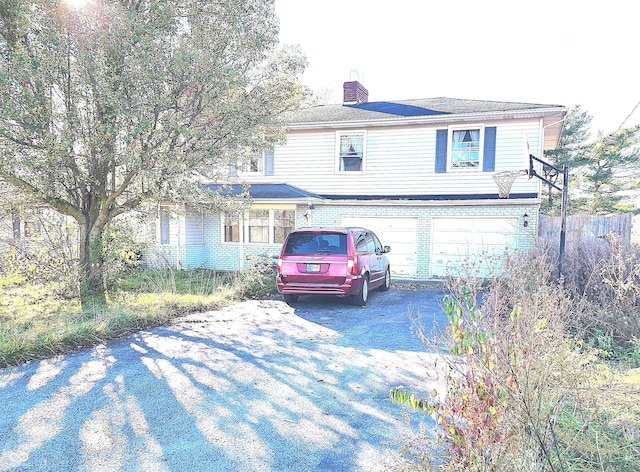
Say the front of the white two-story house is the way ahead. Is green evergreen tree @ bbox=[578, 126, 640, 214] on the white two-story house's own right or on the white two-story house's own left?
on the white two-story house's own left

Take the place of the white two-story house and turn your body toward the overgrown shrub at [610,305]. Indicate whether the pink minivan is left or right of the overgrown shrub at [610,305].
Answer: right

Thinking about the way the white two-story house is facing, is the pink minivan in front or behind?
in front

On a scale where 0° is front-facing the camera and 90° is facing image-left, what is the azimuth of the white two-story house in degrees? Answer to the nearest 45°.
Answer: approximately 0°

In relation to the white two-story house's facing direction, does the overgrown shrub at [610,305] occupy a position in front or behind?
in front

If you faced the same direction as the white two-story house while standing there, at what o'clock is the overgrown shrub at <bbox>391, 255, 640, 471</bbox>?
The overgrown shrub is roughly at 12 o'clock from the white two-story house.

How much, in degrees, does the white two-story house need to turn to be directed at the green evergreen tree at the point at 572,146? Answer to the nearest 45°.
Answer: approximately 135° to its left

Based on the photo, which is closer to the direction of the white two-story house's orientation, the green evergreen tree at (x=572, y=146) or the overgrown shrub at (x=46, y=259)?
the overgrown shrub

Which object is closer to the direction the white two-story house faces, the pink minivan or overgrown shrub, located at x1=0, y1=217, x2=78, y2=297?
the pink minivan

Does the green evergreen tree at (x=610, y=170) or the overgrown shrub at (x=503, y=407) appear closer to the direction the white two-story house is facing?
the overgrown shrub
